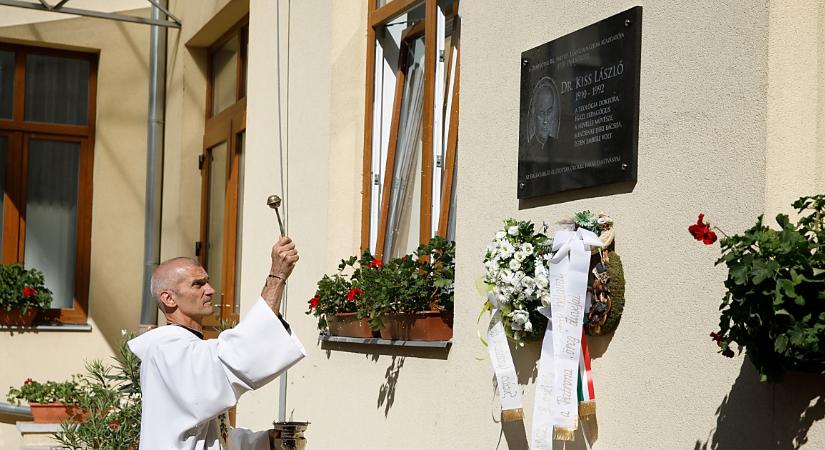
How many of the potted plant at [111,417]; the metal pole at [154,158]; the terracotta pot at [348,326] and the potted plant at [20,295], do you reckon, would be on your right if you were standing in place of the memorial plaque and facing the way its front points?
4

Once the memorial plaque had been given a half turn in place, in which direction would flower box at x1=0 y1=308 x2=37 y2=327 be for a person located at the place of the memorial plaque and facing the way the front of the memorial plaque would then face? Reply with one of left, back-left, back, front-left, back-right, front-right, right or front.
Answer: left

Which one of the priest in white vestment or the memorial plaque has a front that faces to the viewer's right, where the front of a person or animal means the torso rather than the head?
the priest in white vestment

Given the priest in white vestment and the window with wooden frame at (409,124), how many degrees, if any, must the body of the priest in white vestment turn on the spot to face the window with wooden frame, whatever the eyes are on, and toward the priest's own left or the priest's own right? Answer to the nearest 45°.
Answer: approximately 45° to the priest's own left

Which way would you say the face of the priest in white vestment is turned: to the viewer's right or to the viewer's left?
to the viewer's right

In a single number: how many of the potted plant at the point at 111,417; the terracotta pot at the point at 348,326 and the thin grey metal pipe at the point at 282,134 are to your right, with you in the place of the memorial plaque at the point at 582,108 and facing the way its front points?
3

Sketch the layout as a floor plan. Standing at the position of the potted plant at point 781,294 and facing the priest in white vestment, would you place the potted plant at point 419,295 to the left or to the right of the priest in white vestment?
right

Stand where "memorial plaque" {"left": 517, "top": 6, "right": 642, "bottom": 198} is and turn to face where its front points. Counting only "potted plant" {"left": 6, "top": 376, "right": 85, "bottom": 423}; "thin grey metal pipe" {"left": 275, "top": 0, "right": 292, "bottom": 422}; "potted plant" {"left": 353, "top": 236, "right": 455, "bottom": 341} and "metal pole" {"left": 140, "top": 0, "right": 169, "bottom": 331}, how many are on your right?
4

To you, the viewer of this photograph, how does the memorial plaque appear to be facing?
facing the viewer and to the left of the viewer

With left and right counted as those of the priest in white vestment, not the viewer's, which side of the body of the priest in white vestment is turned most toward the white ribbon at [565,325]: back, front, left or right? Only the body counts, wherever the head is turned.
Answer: front

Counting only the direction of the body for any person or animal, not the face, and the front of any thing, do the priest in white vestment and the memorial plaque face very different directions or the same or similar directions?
very different directions

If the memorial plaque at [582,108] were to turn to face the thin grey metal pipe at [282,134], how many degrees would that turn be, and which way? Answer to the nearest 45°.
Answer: approximately 90° to its right

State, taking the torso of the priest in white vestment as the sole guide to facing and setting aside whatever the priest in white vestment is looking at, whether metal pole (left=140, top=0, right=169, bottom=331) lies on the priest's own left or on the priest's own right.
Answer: on the priest's own left

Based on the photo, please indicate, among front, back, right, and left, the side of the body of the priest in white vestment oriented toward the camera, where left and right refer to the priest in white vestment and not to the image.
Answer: right

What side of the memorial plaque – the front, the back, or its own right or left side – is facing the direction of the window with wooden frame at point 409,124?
right
